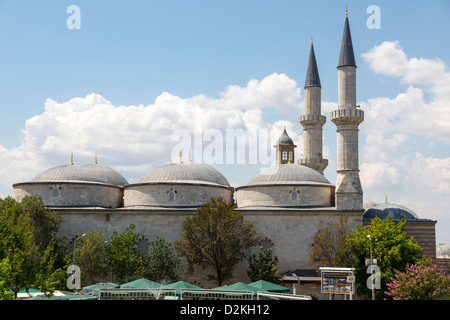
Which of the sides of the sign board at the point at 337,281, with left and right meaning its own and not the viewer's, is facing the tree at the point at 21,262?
right

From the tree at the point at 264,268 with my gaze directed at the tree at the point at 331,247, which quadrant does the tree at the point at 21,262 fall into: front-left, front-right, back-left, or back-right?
back-right

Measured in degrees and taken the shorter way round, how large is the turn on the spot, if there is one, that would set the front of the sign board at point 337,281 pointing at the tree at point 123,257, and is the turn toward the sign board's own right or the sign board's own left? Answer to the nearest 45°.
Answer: approximately 135° to the sign board's own right

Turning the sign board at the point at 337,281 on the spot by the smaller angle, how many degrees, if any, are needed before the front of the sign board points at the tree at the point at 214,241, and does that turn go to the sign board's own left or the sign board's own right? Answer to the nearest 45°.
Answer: approximately 135° to the sign board's own right

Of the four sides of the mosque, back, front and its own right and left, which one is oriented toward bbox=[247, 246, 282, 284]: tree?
right

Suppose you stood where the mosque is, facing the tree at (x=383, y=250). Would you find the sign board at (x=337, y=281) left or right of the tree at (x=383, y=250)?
right

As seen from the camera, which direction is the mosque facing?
to the viewer's right
